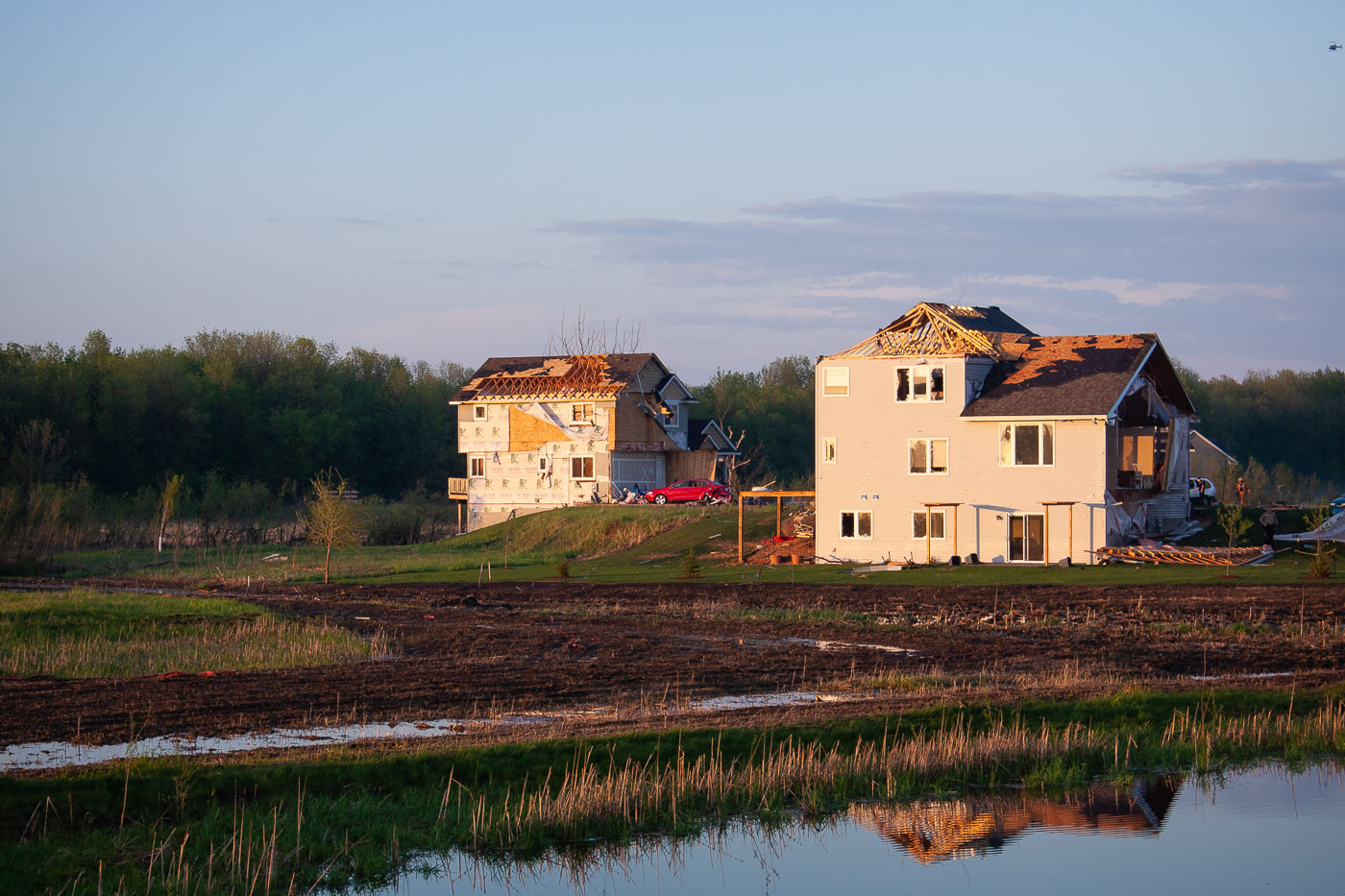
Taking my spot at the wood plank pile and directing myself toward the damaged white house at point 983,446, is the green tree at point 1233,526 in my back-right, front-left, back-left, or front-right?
back-right

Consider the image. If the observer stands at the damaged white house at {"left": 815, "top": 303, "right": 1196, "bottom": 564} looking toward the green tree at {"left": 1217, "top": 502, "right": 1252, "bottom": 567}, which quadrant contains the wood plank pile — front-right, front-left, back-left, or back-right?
front-right

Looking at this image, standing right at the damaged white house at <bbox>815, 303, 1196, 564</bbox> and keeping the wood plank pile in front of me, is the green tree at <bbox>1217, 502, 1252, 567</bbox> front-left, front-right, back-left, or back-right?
front-left

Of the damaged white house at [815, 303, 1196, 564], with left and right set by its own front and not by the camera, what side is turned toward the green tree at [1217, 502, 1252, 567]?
right

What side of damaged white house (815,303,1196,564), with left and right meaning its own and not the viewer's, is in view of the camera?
back
